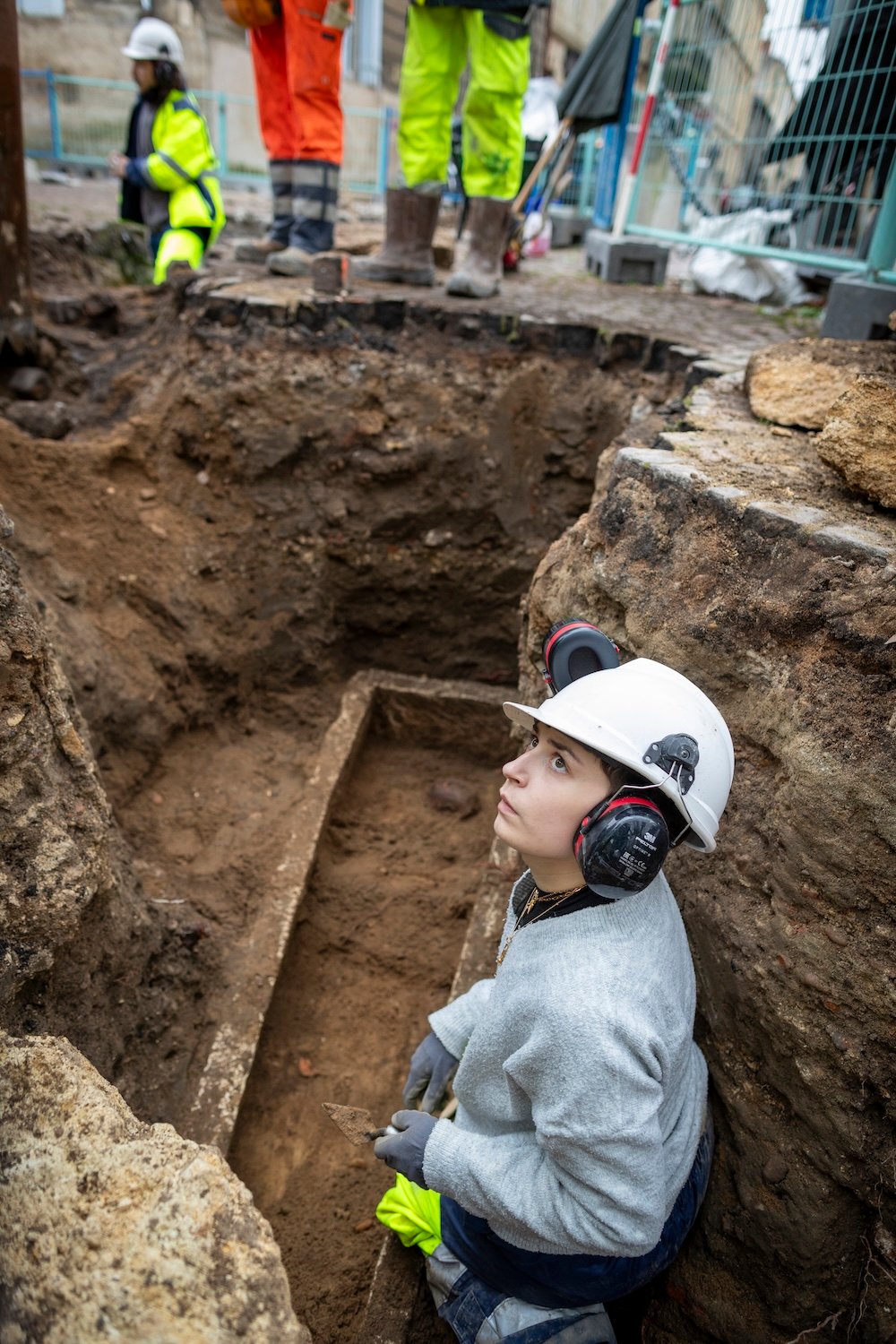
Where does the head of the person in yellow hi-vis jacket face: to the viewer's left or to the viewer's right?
to the viewer's left

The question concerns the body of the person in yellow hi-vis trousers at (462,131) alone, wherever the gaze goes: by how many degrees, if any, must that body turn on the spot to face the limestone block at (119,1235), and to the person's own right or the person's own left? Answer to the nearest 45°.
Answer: approximately 45° to the person's own left

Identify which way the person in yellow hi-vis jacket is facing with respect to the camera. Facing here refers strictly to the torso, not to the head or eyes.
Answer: to the viewer's left

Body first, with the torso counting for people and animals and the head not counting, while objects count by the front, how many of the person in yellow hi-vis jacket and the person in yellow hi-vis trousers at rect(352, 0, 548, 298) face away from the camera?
0

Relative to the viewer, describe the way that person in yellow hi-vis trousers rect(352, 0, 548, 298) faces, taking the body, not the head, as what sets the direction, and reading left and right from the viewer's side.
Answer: facing the viewer and to the left of the viewer

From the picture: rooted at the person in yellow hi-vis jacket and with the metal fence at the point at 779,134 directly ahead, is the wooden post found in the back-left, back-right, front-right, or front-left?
back-right

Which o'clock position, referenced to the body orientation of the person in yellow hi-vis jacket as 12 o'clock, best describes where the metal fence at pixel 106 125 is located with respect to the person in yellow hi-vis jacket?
The metal fence is roughly at 3 o'clock from the person in yellow hi-vis jacket.

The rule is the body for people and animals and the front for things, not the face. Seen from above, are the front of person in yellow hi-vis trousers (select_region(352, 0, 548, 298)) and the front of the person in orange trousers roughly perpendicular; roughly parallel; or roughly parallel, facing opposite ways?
roughly parallel

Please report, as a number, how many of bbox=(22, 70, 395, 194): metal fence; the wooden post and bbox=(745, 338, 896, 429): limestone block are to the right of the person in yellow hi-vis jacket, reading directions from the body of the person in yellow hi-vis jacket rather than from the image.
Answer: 1

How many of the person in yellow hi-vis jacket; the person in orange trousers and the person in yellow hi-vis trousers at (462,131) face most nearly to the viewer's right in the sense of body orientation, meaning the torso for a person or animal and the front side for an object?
0

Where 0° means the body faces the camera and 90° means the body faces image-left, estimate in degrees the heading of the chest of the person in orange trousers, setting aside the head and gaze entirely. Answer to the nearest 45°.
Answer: approximately 45°

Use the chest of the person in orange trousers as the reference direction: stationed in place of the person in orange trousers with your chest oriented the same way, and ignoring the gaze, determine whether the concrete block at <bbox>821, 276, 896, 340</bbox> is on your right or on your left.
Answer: on your left

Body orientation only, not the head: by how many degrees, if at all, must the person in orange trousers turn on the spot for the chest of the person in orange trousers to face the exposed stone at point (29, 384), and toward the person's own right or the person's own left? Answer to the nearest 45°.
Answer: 0° — they already face it

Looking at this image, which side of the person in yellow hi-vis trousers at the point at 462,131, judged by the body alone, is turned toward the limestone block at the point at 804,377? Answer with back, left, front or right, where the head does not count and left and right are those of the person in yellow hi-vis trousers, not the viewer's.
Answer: left

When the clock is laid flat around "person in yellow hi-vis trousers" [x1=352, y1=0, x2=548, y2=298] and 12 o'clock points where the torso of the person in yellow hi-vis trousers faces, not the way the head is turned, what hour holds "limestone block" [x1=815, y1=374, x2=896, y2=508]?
The limestone block is roughly at 10 o'clock from the person in yellow hi-vis trousers.
